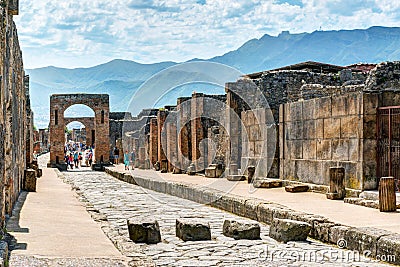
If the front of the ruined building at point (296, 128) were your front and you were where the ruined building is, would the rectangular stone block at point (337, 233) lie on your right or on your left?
on your left

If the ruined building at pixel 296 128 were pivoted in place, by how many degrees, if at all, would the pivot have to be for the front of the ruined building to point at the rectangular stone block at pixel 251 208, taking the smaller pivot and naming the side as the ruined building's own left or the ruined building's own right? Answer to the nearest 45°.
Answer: approximately 45° to the ruined building's own left

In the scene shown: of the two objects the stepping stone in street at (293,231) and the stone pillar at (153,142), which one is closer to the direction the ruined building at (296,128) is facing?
the stepping stone in street

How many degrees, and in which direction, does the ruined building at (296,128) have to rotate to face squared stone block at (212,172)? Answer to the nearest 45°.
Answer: approximately 90° to its right

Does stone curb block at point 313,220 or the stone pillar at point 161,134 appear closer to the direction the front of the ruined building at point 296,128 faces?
the stone curb block

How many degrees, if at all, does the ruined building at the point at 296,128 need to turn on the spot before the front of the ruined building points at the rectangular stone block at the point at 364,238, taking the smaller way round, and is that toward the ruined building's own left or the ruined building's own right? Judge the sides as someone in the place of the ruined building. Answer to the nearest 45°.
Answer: approximately 45° to the ruined building's own left

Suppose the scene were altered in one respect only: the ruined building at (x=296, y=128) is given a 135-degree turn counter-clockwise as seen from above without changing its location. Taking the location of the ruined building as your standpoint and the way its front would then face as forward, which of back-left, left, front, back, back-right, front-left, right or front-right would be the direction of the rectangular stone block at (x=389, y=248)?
right

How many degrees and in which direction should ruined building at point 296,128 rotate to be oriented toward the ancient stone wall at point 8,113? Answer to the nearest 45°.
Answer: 0° — it already faces it

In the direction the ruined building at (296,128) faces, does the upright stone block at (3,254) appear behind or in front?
in front

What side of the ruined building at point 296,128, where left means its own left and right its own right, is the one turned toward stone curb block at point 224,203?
front

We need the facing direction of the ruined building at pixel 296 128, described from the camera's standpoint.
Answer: facing the viewer and to the left of the viewer

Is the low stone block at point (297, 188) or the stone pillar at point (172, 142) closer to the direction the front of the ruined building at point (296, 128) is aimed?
the low stone block
